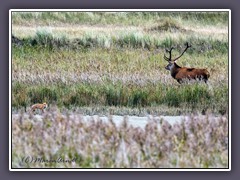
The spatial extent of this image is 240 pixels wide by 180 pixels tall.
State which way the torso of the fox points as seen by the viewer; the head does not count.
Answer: to the viewer's right

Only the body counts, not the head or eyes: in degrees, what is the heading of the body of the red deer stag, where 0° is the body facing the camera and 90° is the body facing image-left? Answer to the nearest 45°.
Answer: approximately 90°

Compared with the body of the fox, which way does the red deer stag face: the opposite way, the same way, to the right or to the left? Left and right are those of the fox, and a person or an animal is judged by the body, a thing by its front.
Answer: the opposite way

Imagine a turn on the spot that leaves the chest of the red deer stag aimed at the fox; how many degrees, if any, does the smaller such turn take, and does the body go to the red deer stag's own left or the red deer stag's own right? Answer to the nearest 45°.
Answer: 0° — it already faces it

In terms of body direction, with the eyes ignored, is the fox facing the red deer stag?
yes
